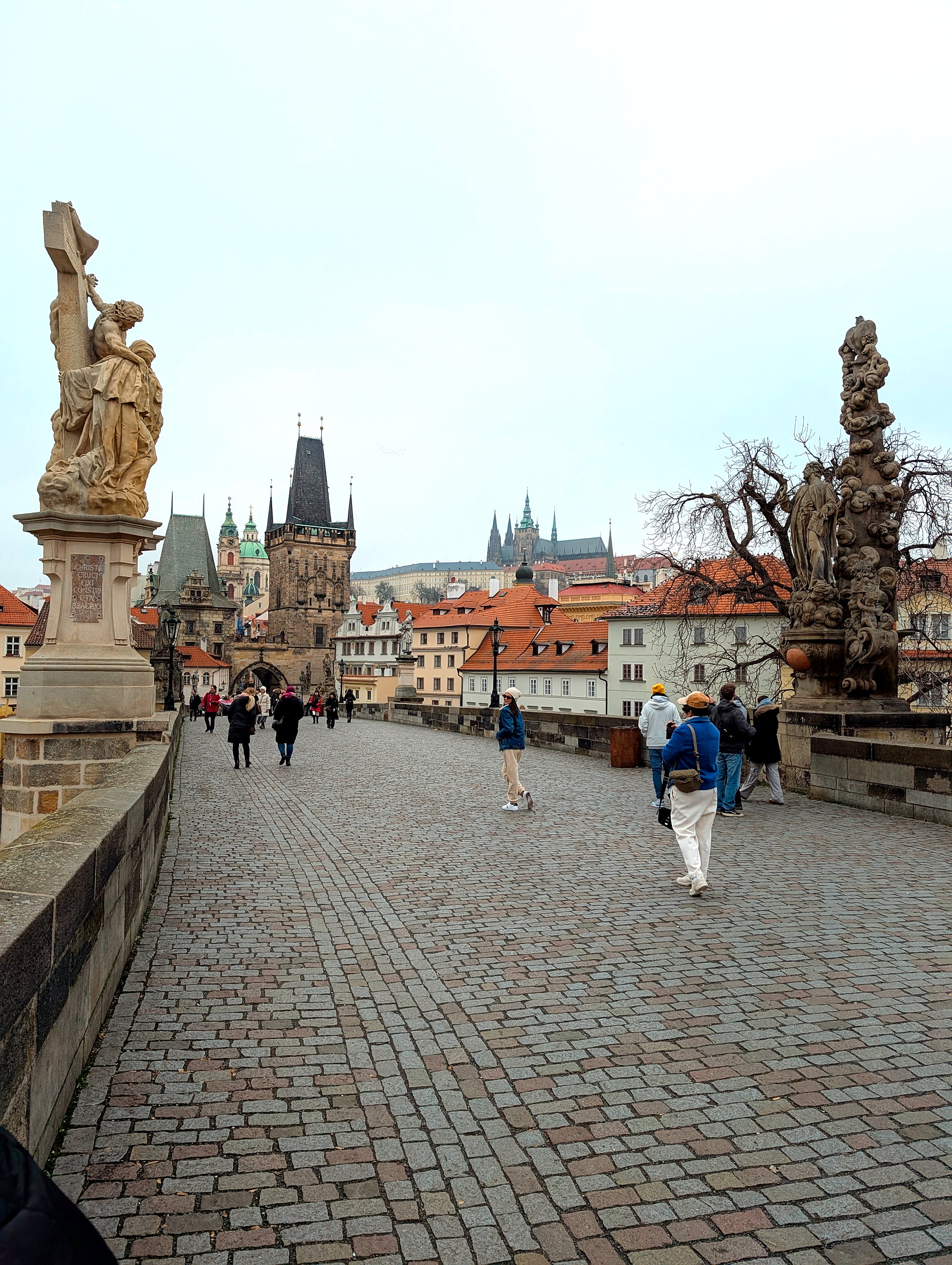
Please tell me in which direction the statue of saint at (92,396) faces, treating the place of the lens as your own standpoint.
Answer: facing to the right of the viewer

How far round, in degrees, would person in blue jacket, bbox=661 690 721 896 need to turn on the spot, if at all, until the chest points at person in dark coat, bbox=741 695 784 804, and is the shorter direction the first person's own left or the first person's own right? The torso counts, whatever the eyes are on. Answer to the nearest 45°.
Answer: approximately 45° to the first person's own right

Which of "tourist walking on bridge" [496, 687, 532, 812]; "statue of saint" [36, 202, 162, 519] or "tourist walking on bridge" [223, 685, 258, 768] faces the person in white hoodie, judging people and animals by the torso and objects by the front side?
the statue of saint

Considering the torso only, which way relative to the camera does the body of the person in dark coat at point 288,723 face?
away from the camera

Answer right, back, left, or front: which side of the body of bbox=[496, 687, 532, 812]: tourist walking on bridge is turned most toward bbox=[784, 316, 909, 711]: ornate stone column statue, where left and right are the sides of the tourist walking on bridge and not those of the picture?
back

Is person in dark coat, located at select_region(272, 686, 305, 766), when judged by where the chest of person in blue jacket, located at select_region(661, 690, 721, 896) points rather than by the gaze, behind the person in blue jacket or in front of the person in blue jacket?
in front

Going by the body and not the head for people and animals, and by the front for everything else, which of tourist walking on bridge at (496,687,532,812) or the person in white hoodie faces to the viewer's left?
the tourist walking on bridge

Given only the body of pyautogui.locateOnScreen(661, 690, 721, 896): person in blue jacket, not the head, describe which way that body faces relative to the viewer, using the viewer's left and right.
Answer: facing away from the viewer and to the left of the viewer

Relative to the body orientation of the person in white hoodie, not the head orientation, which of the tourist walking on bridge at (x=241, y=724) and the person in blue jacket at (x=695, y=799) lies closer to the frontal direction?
the tourist walking on bridge

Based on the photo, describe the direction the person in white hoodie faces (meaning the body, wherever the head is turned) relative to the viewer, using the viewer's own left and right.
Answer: facing away from the viewer

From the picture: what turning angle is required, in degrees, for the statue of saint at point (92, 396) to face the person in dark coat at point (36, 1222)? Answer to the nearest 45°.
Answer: approximately 90° to its right

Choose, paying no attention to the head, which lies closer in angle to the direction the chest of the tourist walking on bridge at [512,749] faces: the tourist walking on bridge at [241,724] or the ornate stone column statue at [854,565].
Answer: the tourist walking on bridge

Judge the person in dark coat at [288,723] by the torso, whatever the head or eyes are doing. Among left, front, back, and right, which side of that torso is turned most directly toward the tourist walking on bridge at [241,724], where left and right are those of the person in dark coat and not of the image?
left
